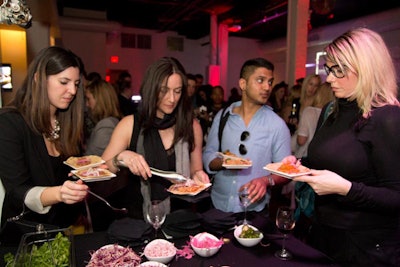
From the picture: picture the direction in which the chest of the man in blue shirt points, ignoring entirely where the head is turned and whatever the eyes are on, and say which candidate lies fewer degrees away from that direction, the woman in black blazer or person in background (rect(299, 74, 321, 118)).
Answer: the woman in black blazer

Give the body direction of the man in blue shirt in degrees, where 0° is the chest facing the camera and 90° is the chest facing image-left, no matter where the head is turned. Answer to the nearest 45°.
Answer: approximately 0°

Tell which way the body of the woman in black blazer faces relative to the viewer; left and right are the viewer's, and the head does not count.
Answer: facing the viewer and to the right of the viewer

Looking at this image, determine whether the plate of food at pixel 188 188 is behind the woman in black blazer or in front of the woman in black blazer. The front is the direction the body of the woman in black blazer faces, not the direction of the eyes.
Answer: in front

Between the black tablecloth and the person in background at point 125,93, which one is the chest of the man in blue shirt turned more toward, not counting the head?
the black tablecloth

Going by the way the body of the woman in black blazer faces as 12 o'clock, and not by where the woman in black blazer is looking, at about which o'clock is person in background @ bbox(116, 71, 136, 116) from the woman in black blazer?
The person in background is roughly at 8 o'clock from the woman in black blazer.

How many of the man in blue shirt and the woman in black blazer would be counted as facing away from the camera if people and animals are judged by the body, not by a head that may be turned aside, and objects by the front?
0

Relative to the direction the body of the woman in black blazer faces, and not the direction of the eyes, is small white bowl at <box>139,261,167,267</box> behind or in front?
in front

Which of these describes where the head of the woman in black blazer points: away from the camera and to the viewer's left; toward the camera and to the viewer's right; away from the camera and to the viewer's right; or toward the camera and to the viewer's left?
toward the camera and to the viewer's right

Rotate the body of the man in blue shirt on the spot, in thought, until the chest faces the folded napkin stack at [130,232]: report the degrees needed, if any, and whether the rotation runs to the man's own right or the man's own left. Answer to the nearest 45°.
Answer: approximately 45° to the man's own right
